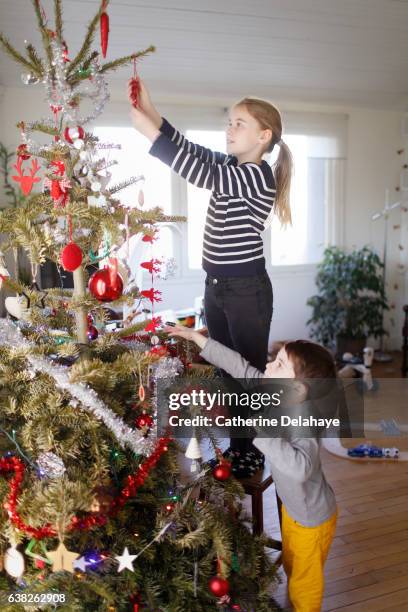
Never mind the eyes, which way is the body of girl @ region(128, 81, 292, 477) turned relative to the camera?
to the viewer's left

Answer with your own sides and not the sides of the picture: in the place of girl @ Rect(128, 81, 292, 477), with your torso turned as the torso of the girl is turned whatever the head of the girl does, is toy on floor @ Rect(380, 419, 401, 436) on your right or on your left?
on your right

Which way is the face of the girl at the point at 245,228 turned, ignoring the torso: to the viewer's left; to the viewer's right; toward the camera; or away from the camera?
to the viewer's left

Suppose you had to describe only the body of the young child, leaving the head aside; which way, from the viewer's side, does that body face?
to the viewer's left

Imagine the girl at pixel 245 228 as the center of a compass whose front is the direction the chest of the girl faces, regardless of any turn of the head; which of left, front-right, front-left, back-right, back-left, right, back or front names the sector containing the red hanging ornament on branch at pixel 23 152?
front-left

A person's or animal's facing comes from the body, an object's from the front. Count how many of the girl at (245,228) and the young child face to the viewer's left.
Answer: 2

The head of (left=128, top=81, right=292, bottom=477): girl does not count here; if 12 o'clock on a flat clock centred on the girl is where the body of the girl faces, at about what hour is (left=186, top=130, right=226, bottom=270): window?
The window is roughly at 3 o'clock from the girl.

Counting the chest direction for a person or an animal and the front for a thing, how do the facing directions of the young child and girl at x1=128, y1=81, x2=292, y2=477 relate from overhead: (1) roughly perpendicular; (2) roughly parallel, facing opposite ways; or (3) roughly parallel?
roughly parallel

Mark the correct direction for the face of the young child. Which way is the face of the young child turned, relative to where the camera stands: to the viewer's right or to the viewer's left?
to the viewer's left
